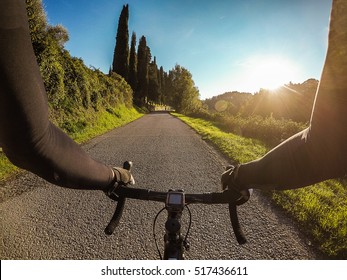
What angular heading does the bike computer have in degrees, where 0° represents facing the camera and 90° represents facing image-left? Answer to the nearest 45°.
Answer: approximately 0°

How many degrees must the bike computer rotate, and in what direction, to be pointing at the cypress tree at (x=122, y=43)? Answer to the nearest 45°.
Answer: approximately 180°

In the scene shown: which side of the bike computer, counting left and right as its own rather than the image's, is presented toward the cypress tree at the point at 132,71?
back
